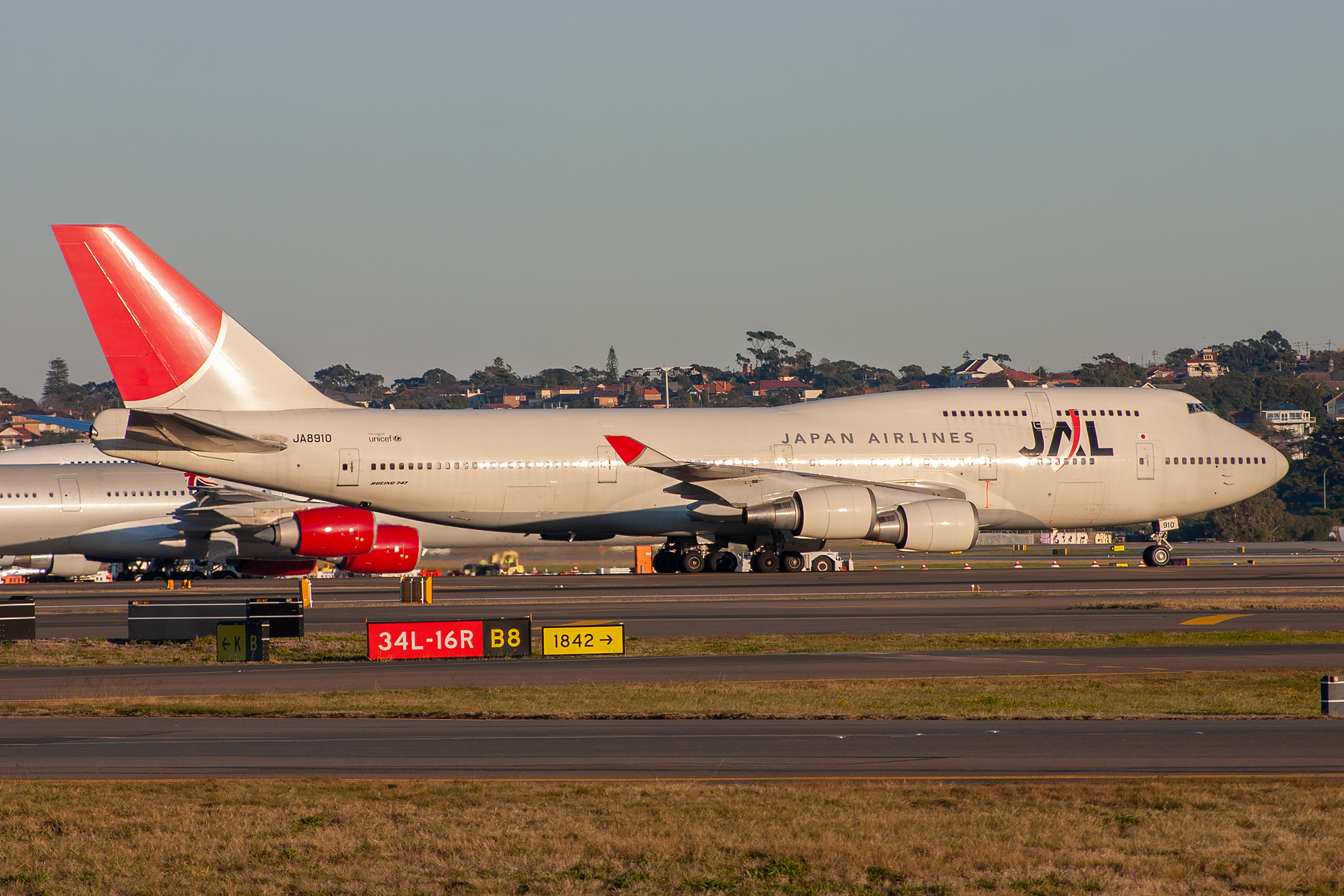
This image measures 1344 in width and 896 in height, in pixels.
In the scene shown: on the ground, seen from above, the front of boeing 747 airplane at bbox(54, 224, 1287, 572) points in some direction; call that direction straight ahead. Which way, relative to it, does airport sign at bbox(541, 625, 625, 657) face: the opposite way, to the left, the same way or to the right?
to the right

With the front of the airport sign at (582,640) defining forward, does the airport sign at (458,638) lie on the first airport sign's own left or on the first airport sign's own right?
on the first airport sign's own right

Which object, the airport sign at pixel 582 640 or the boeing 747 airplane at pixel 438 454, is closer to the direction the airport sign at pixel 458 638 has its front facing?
the airport sign

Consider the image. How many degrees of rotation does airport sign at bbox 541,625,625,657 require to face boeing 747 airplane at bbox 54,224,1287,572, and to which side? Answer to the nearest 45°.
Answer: approximately 180°

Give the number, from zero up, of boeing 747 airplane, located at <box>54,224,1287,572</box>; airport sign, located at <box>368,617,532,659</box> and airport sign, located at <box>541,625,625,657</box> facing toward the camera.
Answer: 2

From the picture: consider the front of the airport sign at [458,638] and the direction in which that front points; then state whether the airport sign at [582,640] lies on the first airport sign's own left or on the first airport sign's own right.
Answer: on the first airport sign's own left

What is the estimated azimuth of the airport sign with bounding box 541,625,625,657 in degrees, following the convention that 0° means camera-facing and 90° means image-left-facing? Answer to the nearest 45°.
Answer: approximately 0°

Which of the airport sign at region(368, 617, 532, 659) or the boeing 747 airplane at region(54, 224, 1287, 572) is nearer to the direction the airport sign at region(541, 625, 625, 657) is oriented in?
the airport sign

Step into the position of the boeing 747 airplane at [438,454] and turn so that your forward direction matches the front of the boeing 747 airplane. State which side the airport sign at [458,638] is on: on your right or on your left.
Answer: on your right

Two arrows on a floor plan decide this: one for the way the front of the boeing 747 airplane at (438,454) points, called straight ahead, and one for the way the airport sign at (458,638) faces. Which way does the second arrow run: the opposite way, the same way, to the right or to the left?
to the right

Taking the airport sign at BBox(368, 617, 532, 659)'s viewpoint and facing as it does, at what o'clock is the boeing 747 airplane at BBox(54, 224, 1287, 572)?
The boeing 747 airplane is roughly at 6 o'clock from the airport sign.

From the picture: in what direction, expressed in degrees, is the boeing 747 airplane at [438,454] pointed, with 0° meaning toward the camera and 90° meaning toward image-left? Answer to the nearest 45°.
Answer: approximately 270°
